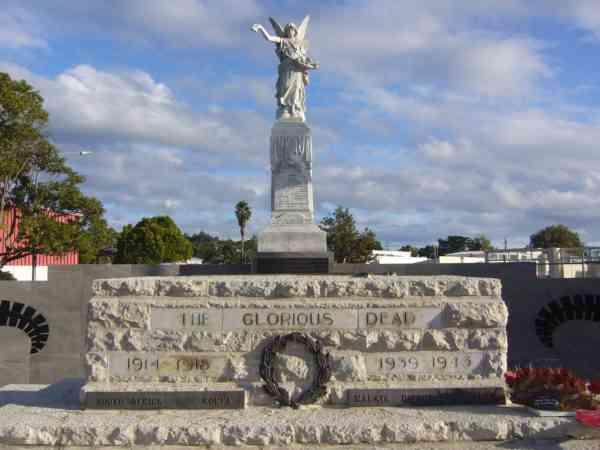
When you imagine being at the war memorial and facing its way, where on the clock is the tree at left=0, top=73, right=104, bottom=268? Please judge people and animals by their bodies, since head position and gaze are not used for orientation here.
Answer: The tree is roughly at 5 o'clock from the war memorial.

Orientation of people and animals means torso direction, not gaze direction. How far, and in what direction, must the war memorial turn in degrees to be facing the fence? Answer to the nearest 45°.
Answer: approximately 135° to its left

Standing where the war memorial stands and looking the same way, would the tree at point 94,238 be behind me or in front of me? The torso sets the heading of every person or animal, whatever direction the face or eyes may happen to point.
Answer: behind

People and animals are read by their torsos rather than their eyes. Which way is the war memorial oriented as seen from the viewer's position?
toward the camera

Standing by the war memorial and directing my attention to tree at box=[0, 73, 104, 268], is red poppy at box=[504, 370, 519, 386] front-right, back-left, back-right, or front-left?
back-right

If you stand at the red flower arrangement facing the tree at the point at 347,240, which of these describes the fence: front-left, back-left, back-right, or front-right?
front-right
